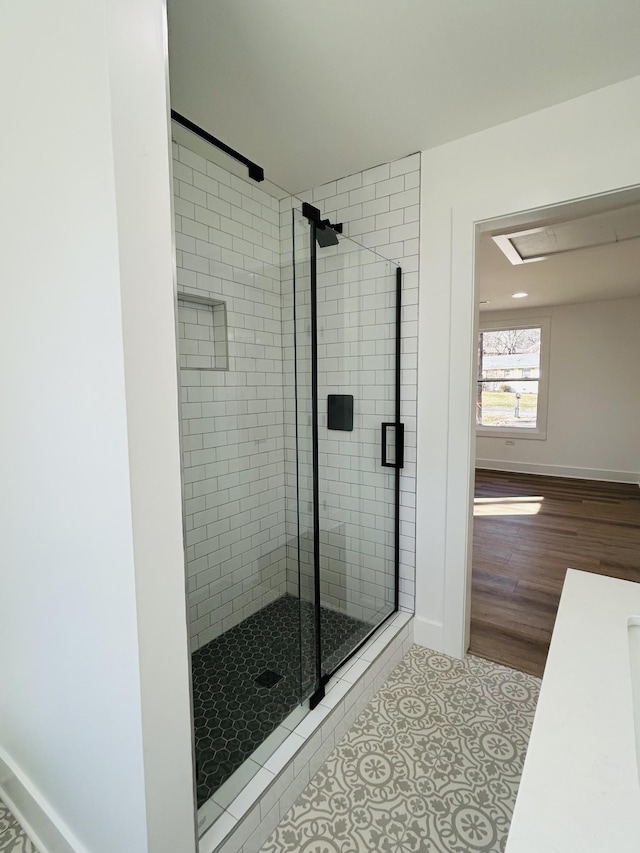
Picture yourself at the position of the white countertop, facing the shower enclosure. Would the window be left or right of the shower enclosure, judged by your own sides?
right

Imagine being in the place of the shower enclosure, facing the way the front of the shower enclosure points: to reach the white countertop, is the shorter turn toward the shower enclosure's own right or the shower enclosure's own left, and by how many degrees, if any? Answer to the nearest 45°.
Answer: approximately 45° to the shower enclosure's own right

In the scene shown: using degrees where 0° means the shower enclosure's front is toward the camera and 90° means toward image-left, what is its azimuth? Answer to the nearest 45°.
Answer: approximately 315°

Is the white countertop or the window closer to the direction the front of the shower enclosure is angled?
the white countertop

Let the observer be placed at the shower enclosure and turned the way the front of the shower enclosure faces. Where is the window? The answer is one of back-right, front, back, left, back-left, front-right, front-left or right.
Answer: left
